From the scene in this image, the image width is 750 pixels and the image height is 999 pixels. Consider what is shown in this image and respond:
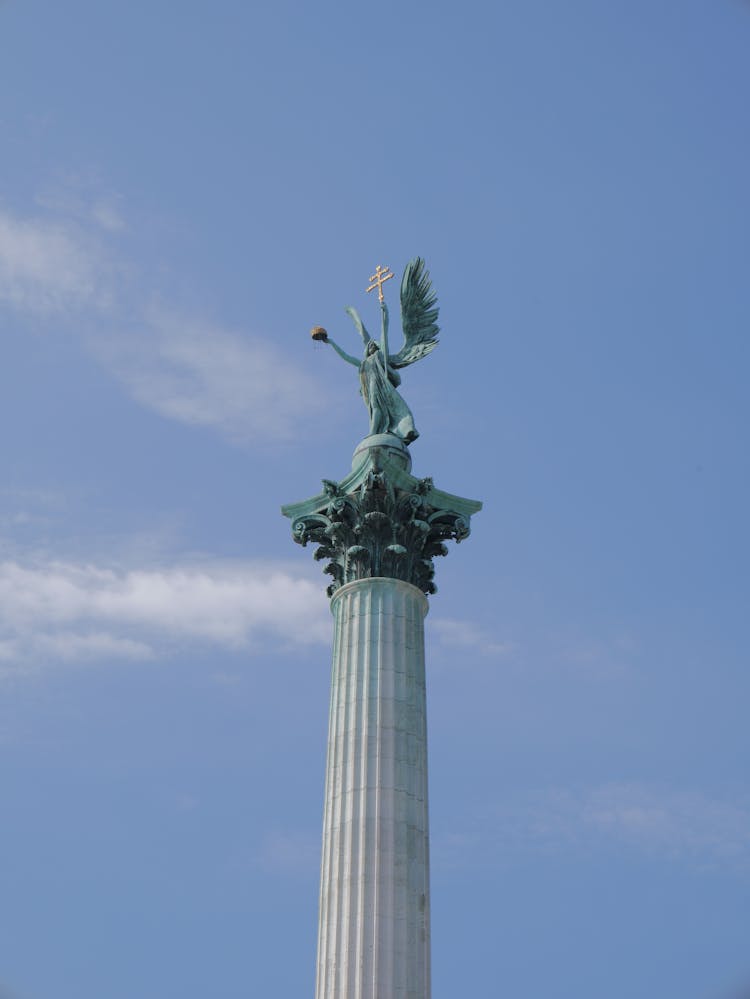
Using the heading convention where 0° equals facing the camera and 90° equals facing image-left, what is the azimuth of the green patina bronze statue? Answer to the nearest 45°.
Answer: approximately 45°
